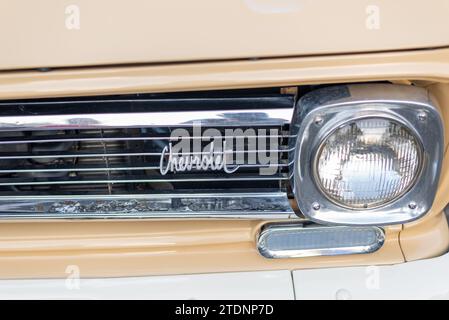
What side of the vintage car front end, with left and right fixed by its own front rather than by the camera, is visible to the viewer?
front
